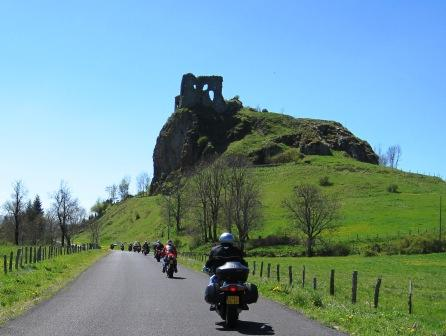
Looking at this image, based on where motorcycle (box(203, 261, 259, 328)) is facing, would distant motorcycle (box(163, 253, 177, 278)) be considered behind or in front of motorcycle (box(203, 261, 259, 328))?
in front

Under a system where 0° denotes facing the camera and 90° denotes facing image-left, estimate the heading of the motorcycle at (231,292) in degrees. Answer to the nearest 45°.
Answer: approximately 180°
